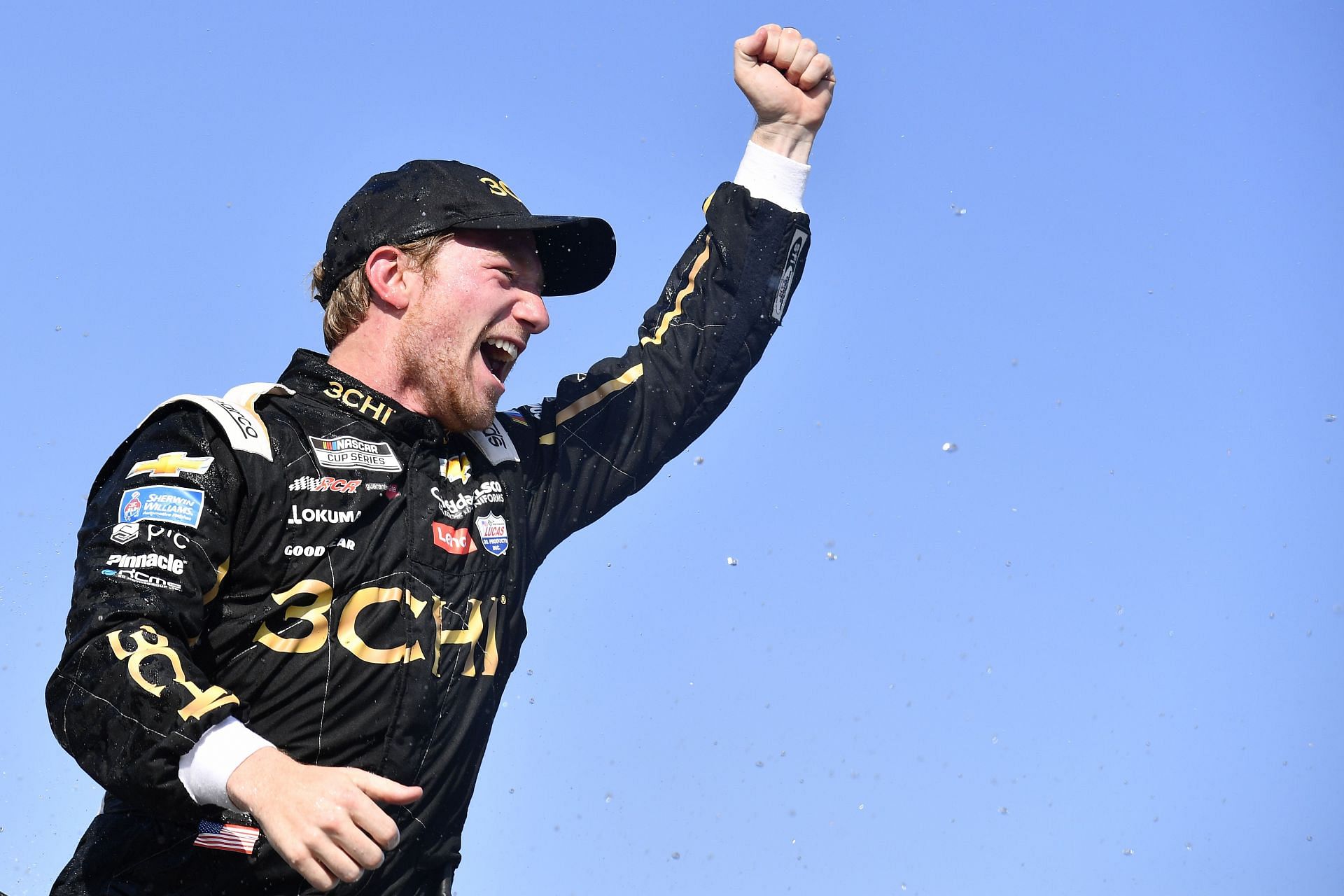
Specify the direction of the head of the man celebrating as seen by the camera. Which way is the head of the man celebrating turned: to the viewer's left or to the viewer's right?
to the viewer's right

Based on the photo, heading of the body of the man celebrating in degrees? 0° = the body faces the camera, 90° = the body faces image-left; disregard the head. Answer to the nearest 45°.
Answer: approximately 315°
